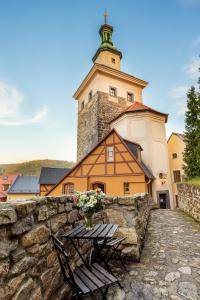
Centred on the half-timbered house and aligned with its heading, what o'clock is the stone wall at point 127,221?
The stone wall is roughly at 12 o'clock from the half-timbered house.

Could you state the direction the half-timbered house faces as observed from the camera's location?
facing the viewer

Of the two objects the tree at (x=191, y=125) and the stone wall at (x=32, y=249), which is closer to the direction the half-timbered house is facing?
the stone wall

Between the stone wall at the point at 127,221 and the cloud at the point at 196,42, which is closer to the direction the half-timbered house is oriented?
the stone wall

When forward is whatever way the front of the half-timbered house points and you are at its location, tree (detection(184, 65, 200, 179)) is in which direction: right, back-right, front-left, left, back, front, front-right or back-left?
left

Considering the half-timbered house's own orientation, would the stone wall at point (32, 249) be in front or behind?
in front

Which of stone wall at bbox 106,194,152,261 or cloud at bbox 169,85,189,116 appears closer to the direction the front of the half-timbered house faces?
the stone wall

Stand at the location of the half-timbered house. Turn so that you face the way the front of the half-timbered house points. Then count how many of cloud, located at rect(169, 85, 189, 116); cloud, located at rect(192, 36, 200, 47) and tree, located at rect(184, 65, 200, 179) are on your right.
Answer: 0
